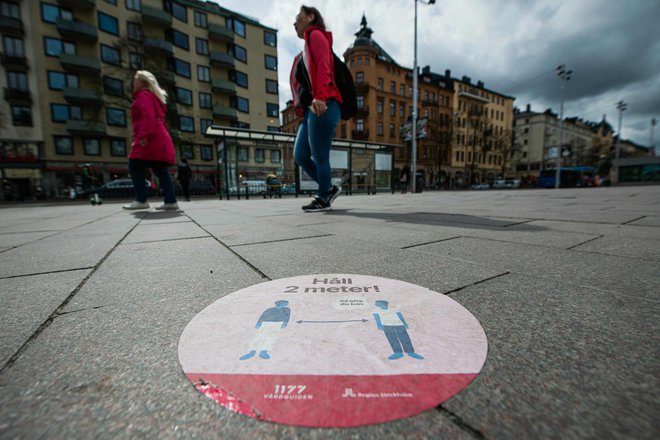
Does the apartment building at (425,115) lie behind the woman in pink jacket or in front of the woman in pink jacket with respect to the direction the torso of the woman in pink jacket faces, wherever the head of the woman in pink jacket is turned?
behind

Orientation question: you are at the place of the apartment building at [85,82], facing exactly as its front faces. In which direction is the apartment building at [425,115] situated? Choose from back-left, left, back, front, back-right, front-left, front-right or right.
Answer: front-left

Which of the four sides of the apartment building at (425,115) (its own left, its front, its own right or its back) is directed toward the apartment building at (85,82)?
right

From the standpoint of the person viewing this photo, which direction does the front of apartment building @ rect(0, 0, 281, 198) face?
facing the viewer and to the right of the viewer

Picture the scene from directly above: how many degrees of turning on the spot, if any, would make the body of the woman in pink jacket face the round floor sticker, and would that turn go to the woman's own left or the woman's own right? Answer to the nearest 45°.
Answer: approximately 90° to the woman's own left

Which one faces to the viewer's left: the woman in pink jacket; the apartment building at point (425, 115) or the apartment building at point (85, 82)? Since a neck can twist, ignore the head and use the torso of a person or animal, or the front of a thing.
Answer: the woman in pink jacket

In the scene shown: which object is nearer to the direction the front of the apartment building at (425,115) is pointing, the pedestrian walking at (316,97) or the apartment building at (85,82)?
the pedestrian walking

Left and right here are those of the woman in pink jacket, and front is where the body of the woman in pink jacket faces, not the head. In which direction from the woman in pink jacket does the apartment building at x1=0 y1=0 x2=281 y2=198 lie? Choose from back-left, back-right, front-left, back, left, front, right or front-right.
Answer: right

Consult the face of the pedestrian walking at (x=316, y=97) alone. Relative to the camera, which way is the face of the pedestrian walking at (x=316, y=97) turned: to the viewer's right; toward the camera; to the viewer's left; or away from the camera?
to the viewer's left

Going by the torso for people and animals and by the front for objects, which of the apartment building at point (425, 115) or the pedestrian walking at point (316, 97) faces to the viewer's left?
the pedestrian walking

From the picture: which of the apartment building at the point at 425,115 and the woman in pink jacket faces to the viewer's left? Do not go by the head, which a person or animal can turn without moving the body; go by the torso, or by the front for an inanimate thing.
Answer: the woman in pink jacket

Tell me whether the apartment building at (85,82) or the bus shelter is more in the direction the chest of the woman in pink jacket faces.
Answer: the apartment building

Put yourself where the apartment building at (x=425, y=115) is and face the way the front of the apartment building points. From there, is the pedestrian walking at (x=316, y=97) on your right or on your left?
on your right

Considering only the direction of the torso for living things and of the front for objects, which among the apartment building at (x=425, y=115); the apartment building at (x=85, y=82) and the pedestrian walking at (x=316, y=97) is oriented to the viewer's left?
the pedestrian walking

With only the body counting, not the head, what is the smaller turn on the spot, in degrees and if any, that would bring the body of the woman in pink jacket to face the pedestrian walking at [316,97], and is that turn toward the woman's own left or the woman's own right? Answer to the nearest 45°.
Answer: approximately 135° to the woman's own left

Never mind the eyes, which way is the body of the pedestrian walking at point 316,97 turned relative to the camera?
to the viewer's left

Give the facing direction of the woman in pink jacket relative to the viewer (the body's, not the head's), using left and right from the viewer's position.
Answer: facing to the left of the viewer
